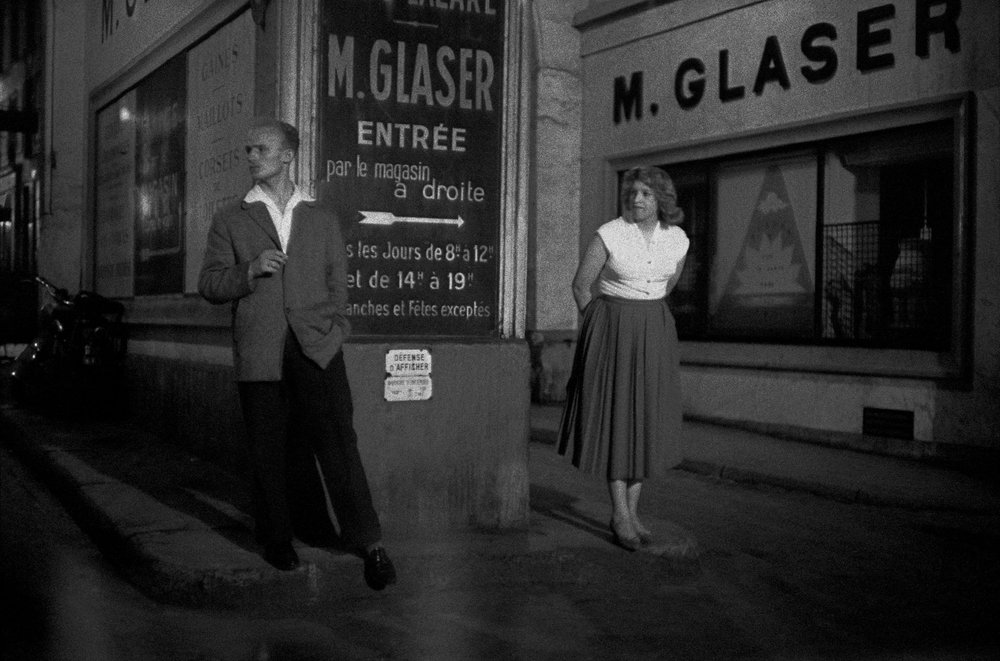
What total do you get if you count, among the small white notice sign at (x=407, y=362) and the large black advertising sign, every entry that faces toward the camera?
2

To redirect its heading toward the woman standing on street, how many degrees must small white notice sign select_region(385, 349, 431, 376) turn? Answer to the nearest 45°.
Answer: approximately 90° to its left

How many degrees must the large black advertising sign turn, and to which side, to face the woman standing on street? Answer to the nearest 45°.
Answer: approximately 90° to its left

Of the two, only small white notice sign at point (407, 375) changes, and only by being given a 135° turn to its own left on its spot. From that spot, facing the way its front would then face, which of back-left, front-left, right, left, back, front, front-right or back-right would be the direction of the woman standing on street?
front-right

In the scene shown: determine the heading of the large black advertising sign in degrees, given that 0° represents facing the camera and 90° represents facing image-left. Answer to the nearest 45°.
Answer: approximately 0°

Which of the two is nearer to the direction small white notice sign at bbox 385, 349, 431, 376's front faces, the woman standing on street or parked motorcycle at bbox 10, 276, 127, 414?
the woman standing on street

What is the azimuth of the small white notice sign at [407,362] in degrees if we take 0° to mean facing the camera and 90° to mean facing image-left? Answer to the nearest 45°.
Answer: approximately 0°

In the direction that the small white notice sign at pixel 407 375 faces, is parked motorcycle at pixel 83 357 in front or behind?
behind

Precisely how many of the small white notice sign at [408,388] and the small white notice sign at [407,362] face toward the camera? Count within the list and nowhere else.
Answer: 2

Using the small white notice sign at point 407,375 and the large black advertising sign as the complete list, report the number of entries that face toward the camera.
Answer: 2
